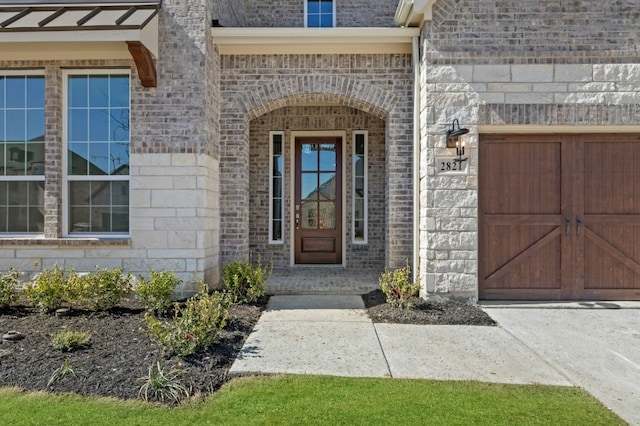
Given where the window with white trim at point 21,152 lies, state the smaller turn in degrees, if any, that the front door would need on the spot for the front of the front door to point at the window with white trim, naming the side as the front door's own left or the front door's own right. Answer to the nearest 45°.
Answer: approximately 45° to the front door's own right

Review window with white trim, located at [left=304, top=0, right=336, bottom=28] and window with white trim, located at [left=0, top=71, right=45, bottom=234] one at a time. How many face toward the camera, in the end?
2

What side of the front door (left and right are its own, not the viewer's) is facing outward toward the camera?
front

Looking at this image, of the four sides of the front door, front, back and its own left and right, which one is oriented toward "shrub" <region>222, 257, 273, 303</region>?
front

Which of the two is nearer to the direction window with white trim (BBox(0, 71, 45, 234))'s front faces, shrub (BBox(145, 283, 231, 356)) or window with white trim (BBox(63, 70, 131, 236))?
the shrub

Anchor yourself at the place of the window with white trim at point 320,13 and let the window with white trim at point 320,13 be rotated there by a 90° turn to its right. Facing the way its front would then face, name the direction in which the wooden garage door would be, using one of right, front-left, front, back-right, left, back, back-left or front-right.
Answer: back-left

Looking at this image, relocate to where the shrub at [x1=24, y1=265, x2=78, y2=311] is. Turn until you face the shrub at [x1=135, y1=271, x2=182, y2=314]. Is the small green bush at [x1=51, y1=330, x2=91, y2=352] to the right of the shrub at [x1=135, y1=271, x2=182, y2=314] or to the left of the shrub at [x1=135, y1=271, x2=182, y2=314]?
right

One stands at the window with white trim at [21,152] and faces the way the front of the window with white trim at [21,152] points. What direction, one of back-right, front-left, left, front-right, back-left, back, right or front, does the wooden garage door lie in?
front-left

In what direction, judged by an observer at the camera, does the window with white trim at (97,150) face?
facing the viewer

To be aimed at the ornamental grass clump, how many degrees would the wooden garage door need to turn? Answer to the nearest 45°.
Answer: approximately 45° to its right
